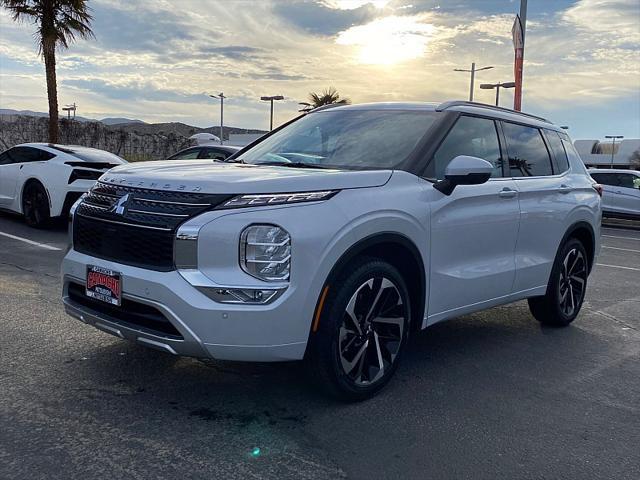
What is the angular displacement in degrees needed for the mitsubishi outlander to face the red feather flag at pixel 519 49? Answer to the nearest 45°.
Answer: approximately 135° to its right

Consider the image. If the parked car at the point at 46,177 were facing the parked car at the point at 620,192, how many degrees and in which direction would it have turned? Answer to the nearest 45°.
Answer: approximately 135° to its right

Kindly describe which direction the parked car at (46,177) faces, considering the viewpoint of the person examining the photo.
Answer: facing away from the viewer and to the left of the viewer

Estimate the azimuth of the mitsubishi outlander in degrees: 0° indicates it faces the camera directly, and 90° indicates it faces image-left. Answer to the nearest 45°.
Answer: approximately 45°

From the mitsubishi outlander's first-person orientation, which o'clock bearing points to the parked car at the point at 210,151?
The parked car is roughly at 4 o'clock from the mitsubishi outlander.

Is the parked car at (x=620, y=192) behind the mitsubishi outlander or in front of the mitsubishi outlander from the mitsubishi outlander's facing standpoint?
behind

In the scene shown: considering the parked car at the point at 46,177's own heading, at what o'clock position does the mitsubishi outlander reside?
The mitsubishi outlander is roughly at 7 o'clock from the parked car.

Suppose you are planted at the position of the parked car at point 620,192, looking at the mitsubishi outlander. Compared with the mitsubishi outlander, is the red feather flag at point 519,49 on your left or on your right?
right
